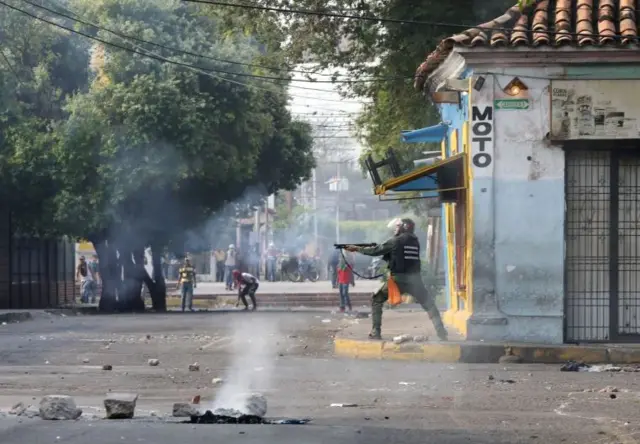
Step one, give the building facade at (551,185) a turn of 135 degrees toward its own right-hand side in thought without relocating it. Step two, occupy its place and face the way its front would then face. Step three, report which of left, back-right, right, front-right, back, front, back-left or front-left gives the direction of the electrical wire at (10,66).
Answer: front

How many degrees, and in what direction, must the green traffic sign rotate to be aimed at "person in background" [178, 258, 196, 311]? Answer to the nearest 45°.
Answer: approximately 135° to its right

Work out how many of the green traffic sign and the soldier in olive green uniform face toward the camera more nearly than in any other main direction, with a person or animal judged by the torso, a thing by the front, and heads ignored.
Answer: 1

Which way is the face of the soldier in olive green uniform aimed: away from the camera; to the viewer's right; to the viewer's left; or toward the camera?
to the viewer's left

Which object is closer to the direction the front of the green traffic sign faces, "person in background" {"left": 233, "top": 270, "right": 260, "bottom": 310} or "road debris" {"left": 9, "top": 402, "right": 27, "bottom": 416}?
the road debris

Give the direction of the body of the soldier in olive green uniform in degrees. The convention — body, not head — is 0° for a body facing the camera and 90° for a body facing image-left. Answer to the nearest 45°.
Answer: approximately 135°

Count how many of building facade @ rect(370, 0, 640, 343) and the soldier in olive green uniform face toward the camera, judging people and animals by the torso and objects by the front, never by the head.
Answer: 1
